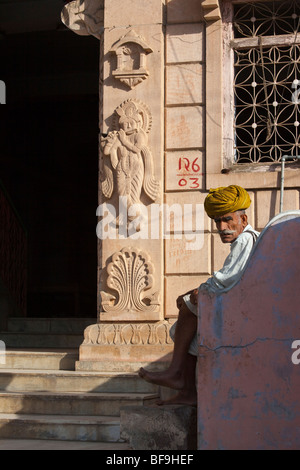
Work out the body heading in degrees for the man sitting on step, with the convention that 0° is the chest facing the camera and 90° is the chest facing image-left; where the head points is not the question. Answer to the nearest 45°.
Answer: approximately 90°

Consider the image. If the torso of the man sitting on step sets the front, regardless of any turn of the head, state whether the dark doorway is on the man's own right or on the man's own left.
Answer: on the man's own right

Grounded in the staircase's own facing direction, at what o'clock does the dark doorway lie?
The dark doorway is roughly at 6 o'clock from the staircase.

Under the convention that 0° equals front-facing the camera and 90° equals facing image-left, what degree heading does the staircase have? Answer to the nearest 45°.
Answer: approximately 0°
